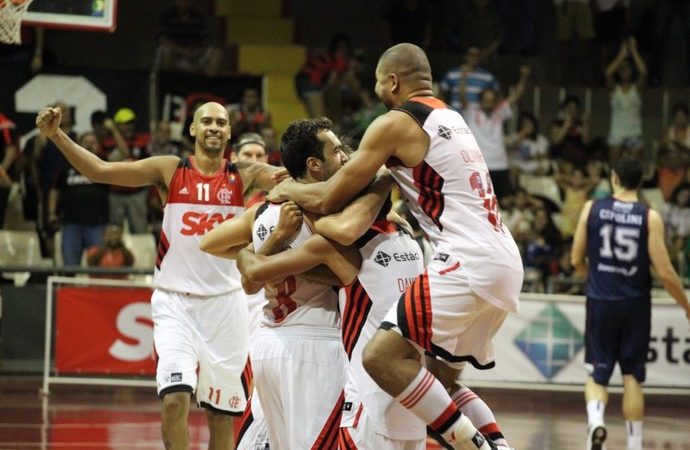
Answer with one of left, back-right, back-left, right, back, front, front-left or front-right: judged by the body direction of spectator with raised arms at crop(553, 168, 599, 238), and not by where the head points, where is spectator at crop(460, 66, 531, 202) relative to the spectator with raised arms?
right

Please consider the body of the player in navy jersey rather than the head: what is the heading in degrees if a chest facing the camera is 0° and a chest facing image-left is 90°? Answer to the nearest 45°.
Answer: approximately 180°

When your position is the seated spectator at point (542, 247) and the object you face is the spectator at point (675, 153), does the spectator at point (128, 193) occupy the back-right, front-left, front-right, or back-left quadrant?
back-left

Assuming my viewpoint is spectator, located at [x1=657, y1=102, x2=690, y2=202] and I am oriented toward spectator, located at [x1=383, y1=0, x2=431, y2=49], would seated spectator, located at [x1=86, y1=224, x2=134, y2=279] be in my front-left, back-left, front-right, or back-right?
front-left

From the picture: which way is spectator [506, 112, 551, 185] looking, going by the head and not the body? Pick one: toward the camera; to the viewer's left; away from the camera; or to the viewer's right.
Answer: toward the camera

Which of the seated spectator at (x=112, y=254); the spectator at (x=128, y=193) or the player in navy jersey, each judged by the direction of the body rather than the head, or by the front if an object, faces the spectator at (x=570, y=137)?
the player in navy jersey

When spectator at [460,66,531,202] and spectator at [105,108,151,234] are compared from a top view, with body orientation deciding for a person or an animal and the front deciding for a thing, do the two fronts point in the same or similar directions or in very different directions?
same or similar directions

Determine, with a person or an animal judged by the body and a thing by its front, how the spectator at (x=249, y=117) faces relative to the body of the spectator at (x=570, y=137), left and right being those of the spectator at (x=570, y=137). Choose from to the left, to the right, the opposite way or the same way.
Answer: the same way

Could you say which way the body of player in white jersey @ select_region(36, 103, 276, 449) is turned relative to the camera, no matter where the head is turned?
toward the camera

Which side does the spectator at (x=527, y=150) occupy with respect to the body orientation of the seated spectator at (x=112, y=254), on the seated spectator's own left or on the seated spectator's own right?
on the seated spectator's own left

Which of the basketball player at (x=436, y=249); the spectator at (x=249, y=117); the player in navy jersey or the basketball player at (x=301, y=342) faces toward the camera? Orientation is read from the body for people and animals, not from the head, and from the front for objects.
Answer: the spectator

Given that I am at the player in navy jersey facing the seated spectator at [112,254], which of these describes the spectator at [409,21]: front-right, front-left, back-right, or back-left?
front-right

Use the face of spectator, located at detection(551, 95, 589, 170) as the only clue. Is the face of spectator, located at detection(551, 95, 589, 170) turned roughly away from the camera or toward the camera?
toward the camera

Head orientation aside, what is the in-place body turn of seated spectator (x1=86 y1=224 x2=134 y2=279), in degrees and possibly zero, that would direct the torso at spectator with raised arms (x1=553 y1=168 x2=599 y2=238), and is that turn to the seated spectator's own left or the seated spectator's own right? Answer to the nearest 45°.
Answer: approximately 90° to the seated spectator's own left

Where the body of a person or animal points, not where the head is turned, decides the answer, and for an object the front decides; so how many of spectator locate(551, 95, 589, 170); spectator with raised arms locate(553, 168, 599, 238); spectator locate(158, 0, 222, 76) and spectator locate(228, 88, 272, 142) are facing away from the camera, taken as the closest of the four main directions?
0

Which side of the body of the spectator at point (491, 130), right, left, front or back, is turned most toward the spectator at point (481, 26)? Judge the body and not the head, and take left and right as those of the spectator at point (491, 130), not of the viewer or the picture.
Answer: back

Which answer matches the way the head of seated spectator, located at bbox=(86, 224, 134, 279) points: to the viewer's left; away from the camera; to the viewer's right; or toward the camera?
toward the camera

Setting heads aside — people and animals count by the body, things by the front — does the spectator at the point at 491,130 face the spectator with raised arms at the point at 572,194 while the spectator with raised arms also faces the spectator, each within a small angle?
no

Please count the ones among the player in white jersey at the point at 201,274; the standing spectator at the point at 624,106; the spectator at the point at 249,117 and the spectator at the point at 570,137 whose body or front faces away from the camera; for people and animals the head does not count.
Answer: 0

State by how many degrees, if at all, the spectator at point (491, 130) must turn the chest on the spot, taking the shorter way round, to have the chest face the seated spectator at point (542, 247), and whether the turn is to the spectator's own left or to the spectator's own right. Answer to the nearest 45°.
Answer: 0° — they already face them
